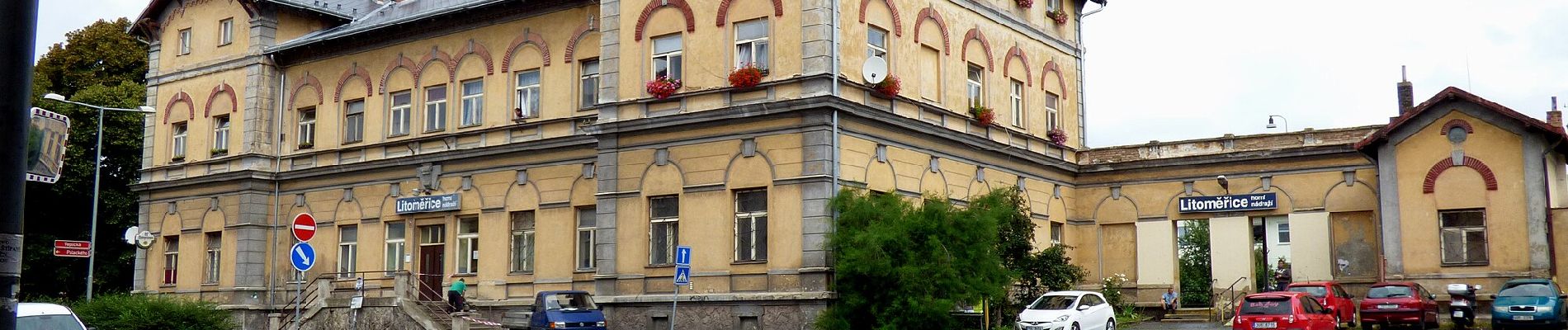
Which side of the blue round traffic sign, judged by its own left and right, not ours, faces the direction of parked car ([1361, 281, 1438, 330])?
left

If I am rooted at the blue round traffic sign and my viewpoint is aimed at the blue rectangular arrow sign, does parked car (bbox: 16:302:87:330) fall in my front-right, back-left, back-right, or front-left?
back-right

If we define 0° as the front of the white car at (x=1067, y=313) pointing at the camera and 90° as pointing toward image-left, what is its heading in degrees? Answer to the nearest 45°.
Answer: approximately 45°

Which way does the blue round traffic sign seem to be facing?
toward the camera
